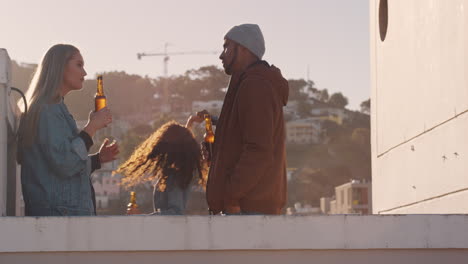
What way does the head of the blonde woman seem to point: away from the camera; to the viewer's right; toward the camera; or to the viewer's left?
to the viewer's right

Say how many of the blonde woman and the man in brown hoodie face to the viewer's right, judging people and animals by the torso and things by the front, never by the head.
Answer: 1

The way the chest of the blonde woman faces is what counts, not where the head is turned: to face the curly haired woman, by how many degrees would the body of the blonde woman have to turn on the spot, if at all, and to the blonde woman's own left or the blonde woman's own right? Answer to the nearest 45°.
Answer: approximately 45° to the blonde woman's own left

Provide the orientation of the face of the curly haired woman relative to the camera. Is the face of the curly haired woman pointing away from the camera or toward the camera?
away from the camera

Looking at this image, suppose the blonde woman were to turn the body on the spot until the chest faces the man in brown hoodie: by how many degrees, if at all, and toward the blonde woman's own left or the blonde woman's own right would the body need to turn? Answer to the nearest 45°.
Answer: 0° — they already face them

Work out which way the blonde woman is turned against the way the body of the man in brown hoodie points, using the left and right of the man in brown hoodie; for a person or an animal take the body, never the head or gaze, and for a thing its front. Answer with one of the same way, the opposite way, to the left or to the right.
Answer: the opposite way

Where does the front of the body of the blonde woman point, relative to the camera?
to the viewer's right

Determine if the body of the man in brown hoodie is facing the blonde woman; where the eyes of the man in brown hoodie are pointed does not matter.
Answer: yes

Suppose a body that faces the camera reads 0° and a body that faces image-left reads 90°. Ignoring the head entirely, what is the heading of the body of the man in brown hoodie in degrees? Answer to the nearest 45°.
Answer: approximately 90°
